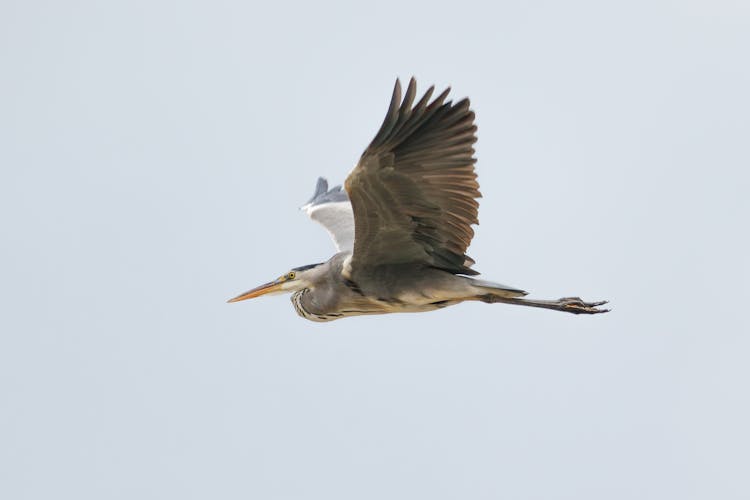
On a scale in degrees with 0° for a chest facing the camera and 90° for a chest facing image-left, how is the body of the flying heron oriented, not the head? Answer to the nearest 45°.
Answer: approximately 90°
